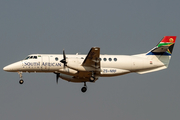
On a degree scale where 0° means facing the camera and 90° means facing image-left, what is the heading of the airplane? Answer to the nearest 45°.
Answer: approximately 90°
